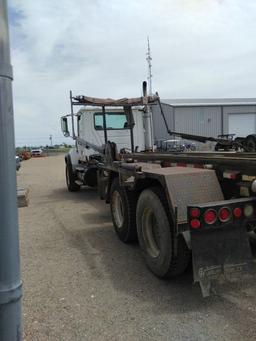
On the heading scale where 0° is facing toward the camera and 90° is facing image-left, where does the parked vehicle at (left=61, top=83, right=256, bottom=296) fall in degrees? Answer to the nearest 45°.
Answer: approximately 135°

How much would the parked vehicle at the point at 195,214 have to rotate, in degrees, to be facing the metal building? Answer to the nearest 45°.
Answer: approximately 45° to its right

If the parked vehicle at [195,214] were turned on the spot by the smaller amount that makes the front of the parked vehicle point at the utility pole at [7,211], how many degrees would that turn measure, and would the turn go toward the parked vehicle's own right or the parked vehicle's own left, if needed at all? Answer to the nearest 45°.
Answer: approximately 90° to the parked vehicle's own left

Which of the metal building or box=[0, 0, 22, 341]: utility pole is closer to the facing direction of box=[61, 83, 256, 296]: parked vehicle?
the metal building

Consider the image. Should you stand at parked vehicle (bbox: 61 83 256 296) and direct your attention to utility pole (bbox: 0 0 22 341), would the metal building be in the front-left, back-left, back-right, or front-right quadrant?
back-right
